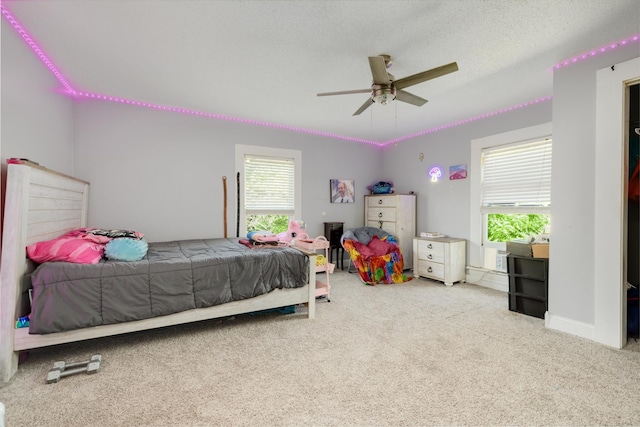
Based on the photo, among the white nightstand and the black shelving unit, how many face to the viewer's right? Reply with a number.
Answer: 0

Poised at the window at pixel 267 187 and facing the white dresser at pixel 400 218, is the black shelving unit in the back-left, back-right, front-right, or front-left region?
front-right

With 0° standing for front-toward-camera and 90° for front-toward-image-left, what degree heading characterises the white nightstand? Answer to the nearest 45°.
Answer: approximately 45°

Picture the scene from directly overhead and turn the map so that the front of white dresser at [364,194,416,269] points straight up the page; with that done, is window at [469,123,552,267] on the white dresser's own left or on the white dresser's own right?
on the white dresser's own left

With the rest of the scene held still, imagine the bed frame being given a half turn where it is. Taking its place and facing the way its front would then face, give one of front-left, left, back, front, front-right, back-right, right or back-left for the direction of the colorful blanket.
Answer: back

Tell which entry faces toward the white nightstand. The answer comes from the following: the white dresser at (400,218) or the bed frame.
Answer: the bed frame

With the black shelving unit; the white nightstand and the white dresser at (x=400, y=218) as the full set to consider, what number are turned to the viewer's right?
0

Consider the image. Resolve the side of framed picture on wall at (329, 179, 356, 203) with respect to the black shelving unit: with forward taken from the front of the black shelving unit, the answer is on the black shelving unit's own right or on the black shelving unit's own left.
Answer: on the black shelving unit's own right

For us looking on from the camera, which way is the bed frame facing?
facing to the right of the viewer

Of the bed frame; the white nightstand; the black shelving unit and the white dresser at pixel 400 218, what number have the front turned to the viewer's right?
1

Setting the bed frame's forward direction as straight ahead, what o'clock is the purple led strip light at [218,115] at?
The purple led strip light is roughly at 11 o'clock from the bed frame.

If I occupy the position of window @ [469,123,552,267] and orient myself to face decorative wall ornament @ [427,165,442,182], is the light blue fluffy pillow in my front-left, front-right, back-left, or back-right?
front-left

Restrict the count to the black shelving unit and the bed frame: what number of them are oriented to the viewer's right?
1

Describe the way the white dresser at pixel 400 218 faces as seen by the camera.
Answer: facing the viewer and to the left of the viewer

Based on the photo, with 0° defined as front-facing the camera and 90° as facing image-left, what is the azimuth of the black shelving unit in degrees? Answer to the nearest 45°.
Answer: approximately 45°
